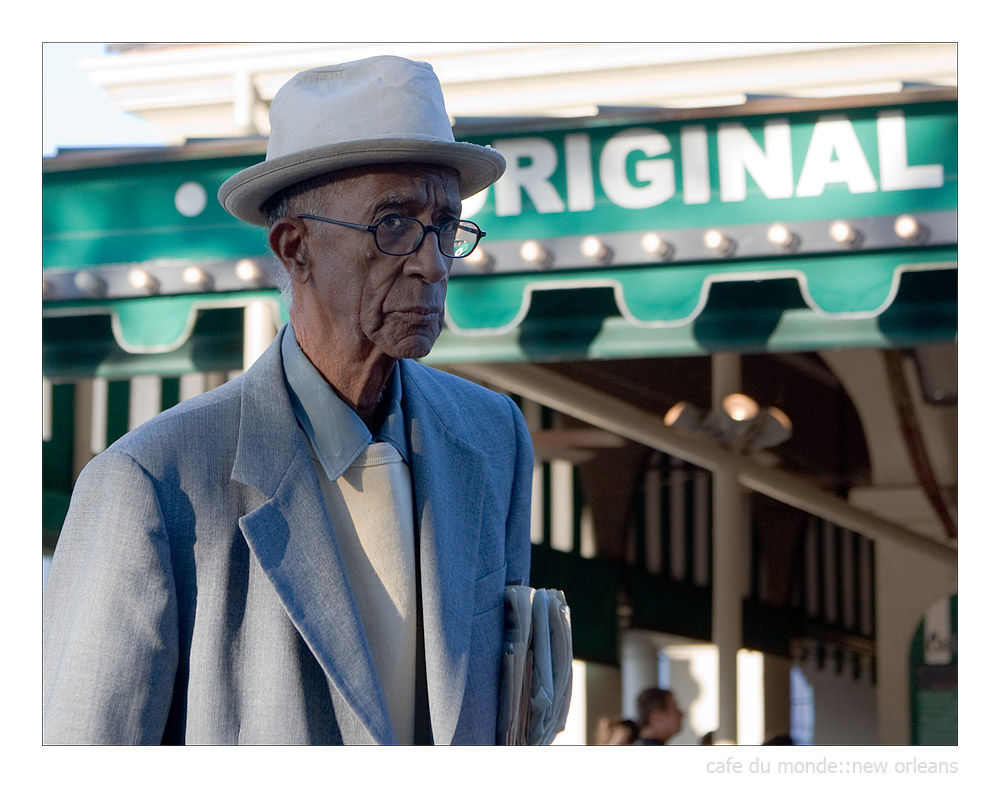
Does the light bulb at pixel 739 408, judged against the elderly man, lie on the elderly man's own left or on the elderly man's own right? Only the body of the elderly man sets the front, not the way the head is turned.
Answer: on the elderly man's own left

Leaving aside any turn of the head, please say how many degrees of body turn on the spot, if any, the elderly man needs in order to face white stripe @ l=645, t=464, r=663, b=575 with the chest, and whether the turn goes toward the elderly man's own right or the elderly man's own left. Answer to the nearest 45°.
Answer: approximately 135° to the elderly man's own left

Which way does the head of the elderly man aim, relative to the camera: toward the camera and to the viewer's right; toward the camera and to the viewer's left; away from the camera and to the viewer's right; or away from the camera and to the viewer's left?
toward the camera and to the viewer's right

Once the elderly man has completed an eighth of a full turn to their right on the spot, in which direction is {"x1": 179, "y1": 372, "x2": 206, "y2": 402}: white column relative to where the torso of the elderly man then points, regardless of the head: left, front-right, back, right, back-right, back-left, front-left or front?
back

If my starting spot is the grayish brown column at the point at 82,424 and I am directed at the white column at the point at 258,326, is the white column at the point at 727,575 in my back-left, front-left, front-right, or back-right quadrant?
front-left

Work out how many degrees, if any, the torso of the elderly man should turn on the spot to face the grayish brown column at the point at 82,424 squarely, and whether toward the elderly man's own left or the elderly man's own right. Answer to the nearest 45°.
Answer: approximately 135° to the elderly man's own left

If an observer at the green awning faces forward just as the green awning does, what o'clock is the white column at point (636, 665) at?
The white column is roughly at 6 o'clock from the green awning.

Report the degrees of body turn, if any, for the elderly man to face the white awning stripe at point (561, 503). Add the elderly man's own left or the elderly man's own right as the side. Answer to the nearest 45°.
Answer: approximately 135° to the elderly man's own left

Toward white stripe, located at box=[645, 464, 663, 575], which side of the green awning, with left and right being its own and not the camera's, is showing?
back

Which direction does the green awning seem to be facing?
toward the camera

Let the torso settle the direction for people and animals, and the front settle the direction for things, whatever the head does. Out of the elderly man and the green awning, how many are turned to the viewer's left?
0

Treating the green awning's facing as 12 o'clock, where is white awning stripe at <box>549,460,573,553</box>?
The white awning stripe is roughly at 6 o'clock from the green awning.

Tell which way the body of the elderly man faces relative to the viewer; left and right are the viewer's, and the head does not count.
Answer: facing the viewer and to the right of the viewer

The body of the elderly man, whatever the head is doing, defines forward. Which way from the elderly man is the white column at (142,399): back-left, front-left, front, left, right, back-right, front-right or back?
back-left
